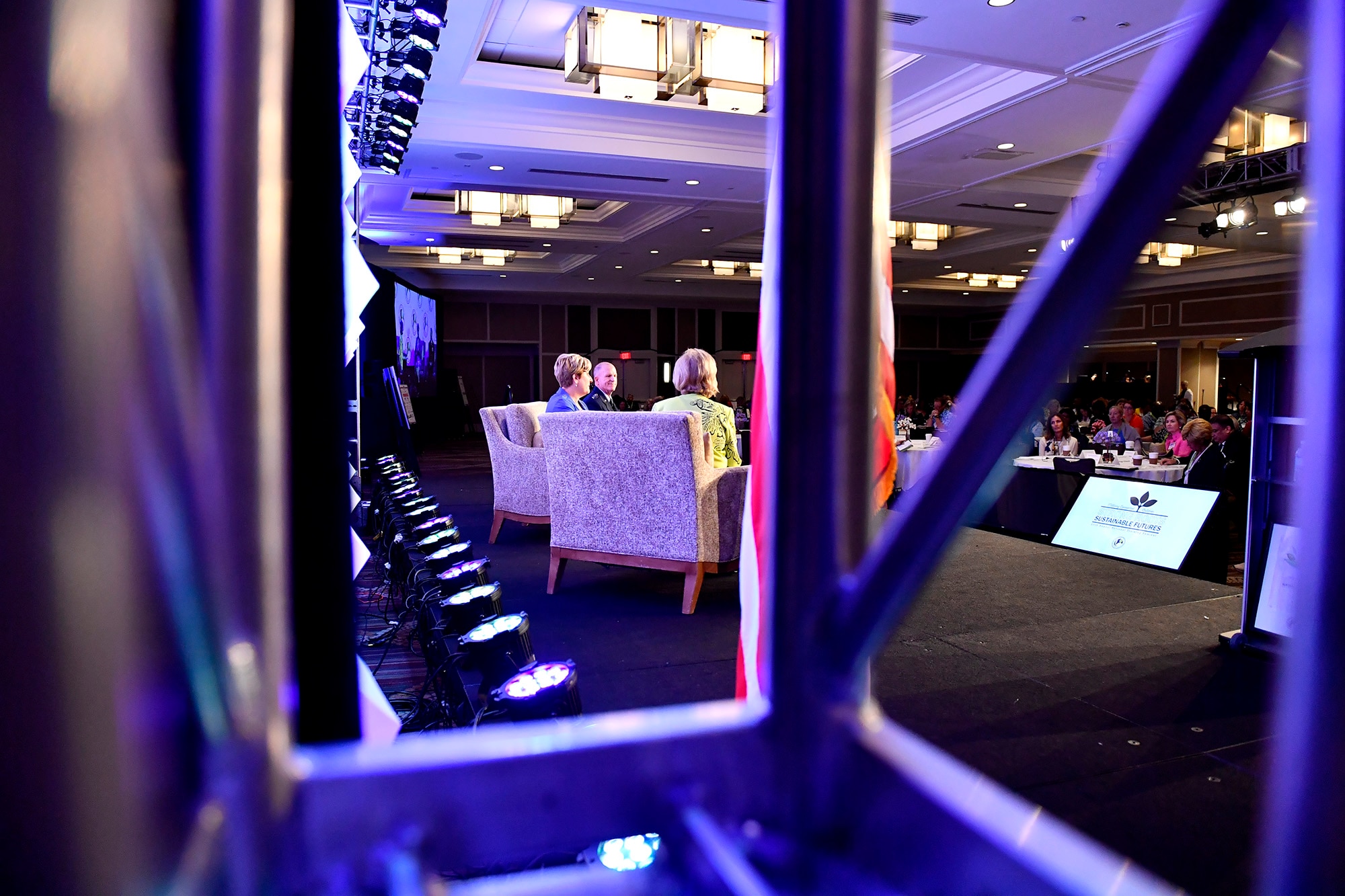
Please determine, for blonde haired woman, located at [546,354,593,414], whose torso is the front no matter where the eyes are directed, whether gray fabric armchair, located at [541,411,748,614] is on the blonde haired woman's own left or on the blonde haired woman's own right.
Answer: on the blonde haired woman's own right

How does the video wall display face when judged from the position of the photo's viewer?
facing the viewer and to the right of the viewer

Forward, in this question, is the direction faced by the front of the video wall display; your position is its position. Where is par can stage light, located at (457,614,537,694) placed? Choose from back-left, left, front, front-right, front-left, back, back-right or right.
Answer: front-right

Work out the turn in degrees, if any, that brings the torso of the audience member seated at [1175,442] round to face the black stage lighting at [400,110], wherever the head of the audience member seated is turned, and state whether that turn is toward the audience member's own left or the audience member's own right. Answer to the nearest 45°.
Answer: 0° — they already face it

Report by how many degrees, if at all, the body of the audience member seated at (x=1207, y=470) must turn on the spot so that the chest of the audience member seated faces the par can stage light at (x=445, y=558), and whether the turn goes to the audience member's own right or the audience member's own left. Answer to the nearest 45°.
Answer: approximately 45° to the audience member's own left

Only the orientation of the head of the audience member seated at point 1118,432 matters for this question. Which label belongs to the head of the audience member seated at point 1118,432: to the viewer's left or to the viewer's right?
to the viewer's left

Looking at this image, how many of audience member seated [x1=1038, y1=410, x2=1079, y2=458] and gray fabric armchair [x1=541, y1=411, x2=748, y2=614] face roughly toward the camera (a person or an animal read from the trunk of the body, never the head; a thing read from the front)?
1

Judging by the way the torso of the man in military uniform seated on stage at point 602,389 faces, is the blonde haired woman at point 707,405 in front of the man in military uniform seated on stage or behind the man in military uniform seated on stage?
in front

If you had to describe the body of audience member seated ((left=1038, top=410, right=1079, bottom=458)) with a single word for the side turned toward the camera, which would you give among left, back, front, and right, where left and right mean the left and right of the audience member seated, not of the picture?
front

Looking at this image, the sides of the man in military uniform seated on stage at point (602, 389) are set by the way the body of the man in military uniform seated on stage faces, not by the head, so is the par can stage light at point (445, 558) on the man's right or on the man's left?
on the man's right

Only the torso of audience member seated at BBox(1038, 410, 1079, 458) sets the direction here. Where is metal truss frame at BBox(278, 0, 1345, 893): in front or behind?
in front
